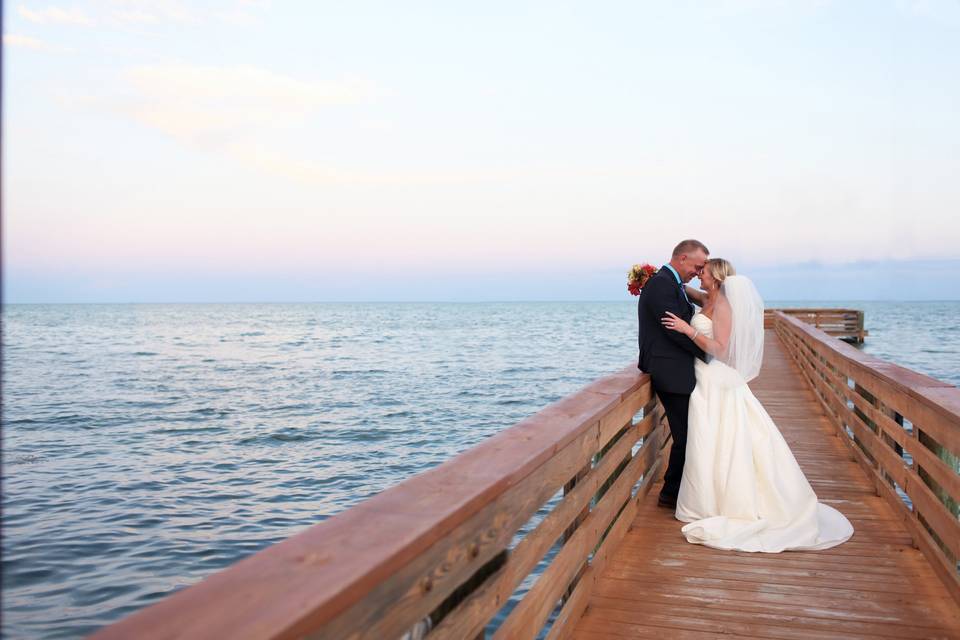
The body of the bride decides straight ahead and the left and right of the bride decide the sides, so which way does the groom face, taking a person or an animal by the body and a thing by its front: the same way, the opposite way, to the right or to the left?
the opposite way

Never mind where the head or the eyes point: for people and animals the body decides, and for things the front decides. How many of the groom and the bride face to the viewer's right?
1

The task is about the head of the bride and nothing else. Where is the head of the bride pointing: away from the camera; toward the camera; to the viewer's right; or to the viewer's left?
to the viewer's left

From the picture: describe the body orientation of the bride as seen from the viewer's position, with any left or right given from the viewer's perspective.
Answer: facing to the left of the viewer

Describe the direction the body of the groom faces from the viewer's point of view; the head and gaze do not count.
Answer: to the viewer's right
